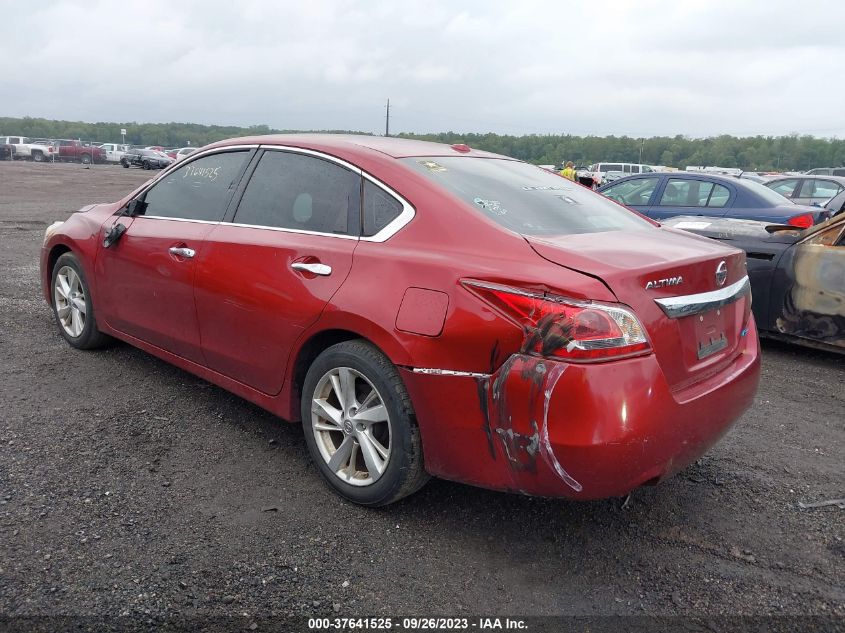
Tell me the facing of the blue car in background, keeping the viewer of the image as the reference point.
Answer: facing to the left of the viewer

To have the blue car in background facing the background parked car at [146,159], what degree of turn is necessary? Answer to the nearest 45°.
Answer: approximately 45° to its right

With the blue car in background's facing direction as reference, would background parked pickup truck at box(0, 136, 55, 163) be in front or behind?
in front

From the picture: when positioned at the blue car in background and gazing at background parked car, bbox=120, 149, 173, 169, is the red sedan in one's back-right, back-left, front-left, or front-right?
back-left

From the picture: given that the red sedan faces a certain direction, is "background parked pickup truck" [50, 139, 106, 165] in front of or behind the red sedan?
in front

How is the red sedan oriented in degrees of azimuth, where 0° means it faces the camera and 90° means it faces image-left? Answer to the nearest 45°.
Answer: approximately 135°

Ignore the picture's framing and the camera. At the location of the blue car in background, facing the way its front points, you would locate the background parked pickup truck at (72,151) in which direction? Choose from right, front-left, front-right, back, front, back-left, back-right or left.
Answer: front-right

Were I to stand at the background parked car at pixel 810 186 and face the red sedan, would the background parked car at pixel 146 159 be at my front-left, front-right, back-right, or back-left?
back-right

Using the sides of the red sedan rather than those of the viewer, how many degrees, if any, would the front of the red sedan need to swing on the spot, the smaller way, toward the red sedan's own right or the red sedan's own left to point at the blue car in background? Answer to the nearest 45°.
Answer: approximately 90° to the red sedan's own right
